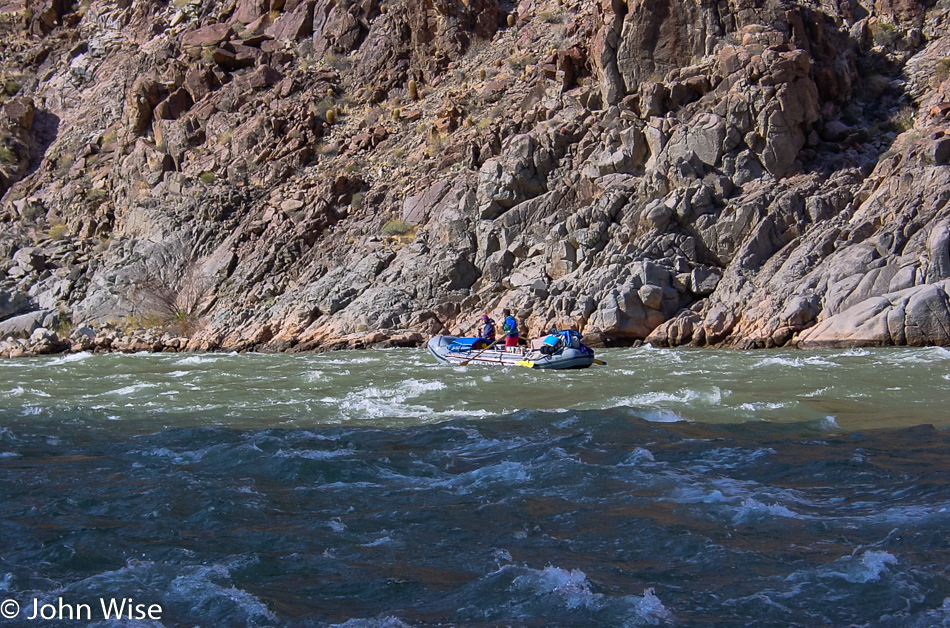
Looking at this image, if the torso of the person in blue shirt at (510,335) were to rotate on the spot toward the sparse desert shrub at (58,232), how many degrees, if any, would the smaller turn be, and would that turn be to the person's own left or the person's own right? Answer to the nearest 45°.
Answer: approximately 45° to the person's own right

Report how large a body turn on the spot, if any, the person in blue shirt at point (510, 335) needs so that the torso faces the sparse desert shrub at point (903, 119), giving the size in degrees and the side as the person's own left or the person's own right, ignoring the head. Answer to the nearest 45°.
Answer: approximately 135° to the person's own right

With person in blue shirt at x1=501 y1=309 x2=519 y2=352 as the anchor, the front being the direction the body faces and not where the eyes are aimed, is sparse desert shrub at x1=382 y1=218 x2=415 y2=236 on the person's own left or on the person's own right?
on the person's own right

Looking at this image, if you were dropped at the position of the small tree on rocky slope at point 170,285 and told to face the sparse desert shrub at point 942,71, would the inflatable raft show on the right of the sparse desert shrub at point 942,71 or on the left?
right

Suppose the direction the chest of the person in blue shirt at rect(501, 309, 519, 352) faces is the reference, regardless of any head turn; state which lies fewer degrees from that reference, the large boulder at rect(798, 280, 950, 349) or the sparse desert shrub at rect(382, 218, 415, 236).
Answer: the sparse desert shrub

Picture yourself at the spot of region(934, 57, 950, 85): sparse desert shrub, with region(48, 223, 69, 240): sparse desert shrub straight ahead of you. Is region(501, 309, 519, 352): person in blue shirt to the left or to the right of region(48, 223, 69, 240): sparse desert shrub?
left

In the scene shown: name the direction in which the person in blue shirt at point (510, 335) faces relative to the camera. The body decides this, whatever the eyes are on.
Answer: to the viewer's left

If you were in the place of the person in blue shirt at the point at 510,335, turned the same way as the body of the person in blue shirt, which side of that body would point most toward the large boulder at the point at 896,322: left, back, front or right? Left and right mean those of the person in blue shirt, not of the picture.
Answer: back

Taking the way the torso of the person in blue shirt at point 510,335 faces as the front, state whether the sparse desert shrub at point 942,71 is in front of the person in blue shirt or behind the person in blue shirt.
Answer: behind
